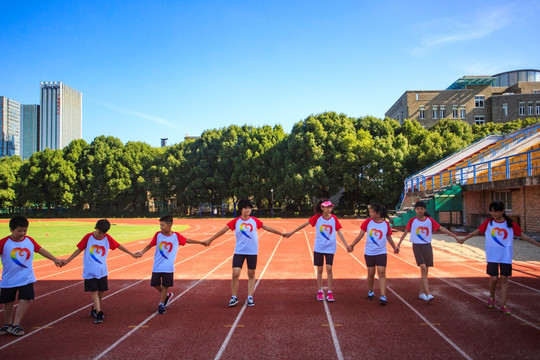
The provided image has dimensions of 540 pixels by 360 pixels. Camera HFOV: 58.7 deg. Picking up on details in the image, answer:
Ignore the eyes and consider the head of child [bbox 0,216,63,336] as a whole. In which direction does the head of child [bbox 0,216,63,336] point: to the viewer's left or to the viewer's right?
to the viewer's right

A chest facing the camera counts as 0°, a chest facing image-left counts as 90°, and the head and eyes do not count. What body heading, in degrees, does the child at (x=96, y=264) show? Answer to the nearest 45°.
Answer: approximately 0°

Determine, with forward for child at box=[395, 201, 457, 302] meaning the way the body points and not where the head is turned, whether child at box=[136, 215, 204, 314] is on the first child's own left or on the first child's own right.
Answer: on the first child's own right

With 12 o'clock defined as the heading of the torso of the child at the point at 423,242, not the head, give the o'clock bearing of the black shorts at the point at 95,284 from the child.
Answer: The black shorts is roughly at 2 o'clock from the child.
